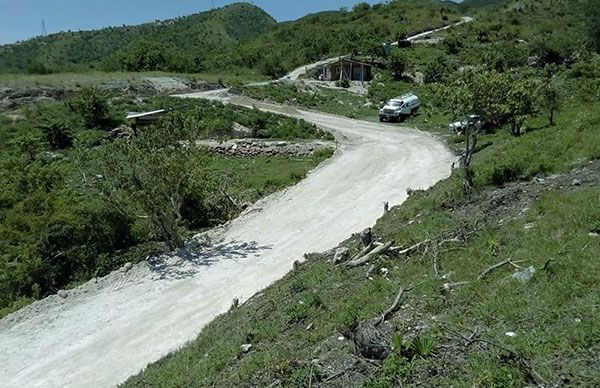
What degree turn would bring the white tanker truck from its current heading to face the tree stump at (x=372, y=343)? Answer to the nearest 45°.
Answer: approximately 45° to its left

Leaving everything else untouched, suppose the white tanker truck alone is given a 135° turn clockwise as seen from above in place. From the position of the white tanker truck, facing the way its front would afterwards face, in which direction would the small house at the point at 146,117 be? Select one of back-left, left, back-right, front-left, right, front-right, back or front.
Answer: left

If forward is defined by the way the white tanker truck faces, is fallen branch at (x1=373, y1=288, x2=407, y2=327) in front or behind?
in front

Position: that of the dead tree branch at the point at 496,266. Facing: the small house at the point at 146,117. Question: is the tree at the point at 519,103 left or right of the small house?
right

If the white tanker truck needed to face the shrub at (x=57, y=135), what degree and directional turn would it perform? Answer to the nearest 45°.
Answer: approximately 45° to its right

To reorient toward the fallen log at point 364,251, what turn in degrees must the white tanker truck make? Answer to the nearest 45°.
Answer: approximately 45° to its left

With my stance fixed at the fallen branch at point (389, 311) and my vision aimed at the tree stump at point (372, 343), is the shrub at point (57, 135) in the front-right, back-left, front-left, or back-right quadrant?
back-right

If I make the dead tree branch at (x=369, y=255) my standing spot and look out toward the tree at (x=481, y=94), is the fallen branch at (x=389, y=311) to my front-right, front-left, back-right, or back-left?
back-right

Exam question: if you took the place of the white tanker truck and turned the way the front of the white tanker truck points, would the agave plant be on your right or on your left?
on your left

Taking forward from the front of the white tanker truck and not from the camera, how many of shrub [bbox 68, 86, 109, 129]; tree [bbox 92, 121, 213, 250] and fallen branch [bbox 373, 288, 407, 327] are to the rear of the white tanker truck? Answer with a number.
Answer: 0

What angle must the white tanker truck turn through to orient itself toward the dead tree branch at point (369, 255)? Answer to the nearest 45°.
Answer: approximately 45° to its left

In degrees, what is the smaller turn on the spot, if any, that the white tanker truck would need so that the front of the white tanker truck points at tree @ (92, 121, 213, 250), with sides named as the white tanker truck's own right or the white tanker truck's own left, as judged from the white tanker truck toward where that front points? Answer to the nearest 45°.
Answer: approximately 45° to the white tanker truck's own left

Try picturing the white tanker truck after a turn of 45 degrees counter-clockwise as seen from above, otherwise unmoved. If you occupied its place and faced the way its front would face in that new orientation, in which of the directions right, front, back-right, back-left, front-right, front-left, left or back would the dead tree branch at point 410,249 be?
front

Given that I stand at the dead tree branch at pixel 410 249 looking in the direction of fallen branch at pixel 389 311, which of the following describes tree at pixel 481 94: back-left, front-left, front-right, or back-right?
back-left

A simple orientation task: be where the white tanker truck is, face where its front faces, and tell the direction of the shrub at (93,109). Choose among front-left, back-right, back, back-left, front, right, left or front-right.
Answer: front-right

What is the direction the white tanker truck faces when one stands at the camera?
facing the viewer and to the left of the viewer
